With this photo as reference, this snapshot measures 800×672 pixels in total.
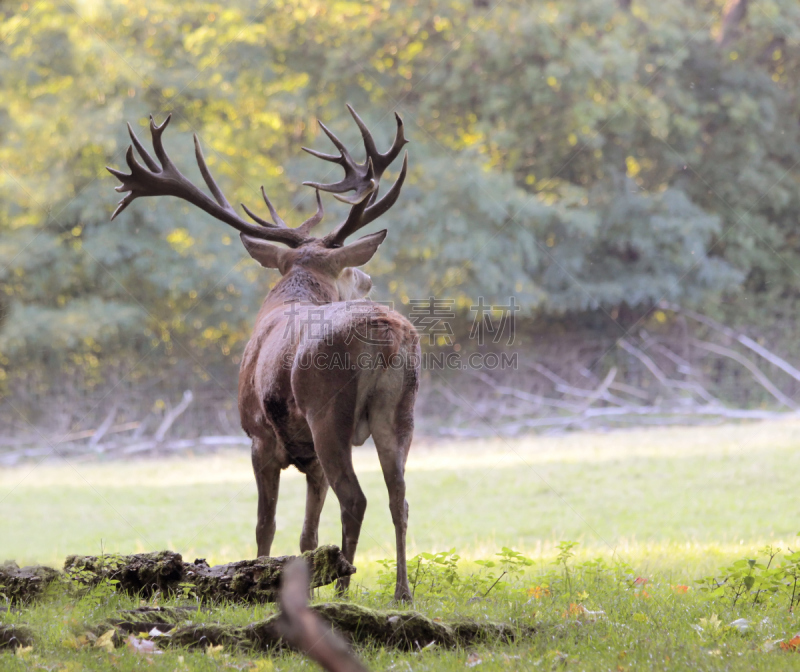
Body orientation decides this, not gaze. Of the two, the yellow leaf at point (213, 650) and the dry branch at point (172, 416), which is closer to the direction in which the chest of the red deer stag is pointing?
the dry branch

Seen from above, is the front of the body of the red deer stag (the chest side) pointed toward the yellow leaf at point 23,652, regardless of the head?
no

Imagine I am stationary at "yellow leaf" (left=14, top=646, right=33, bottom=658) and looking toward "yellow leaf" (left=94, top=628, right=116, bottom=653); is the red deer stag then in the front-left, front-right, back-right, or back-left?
front-left

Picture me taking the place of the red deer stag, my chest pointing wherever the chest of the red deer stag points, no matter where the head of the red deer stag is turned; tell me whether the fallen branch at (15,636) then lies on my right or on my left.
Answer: on my left

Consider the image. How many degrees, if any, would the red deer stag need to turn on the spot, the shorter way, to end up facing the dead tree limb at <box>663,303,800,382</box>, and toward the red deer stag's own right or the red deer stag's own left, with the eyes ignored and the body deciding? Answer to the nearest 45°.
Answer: approximately 90° to the red deer stag's own right

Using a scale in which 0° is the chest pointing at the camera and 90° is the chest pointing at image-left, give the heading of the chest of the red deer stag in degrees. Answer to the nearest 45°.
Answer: approximately 135°

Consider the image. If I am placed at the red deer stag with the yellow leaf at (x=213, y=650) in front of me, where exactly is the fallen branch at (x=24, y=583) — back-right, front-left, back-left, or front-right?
front-right

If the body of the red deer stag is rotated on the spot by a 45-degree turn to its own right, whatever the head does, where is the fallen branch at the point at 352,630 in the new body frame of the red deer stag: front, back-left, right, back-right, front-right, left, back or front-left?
back

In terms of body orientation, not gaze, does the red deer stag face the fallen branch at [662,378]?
no

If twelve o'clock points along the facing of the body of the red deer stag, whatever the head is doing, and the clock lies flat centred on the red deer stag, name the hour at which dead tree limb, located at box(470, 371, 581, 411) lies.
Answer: The dead tree limb is roughly at 2 o'clock from the red deer stag.

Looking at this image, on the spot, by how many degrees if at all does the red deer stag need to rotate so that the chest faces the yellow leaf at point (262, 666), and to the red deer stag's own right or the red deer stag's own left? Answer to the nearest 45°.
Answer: approximately 135° to the red deer stag's own left

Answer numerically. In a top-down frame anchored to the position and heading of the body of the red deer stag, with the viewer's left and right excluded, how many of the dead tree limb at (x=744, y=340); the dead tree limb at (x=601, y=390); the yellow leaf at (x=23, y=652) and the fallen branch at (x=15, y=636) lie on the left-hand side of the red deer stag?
2

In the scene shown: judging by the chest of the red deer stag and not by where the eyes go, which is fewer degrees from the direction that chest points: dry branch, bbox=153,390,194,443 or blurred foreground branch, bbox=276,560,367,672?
the dry branch
